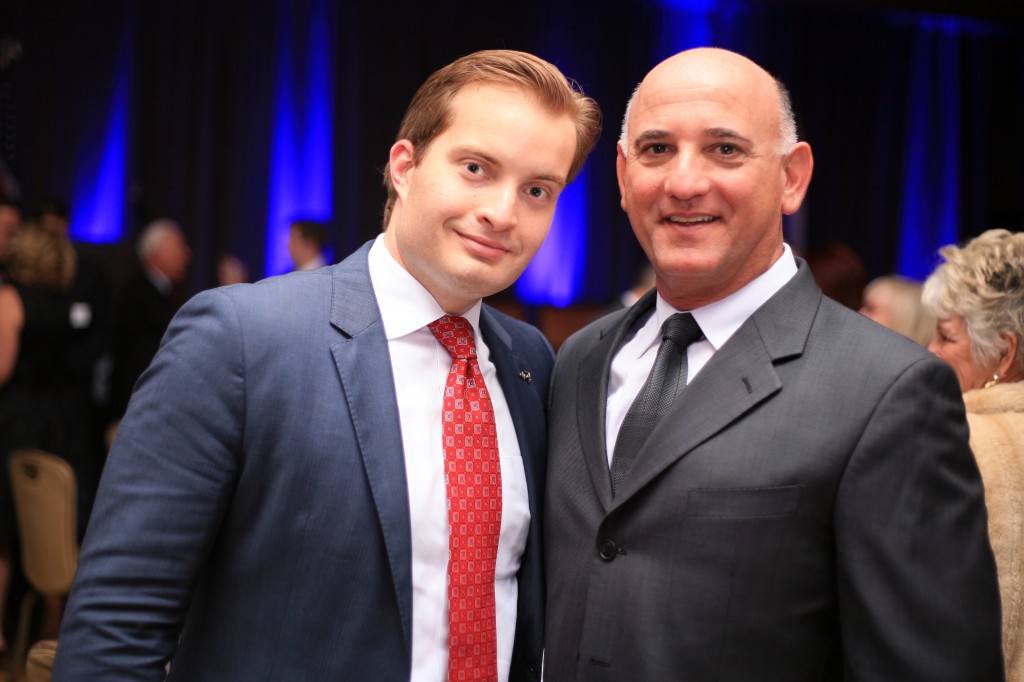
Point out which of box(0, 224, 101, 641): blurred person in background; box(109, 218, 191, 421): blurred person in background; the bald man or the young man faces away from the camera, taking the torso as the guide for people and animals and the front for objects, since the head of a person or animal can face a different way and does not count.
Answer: box(0, 224, 101, 641): blurred person in background

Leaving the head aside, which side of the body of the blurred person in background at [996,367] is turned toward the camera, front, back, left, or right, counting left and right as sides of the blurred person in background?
left

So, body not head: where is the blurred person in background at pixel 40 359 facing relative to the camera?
away from the camera
